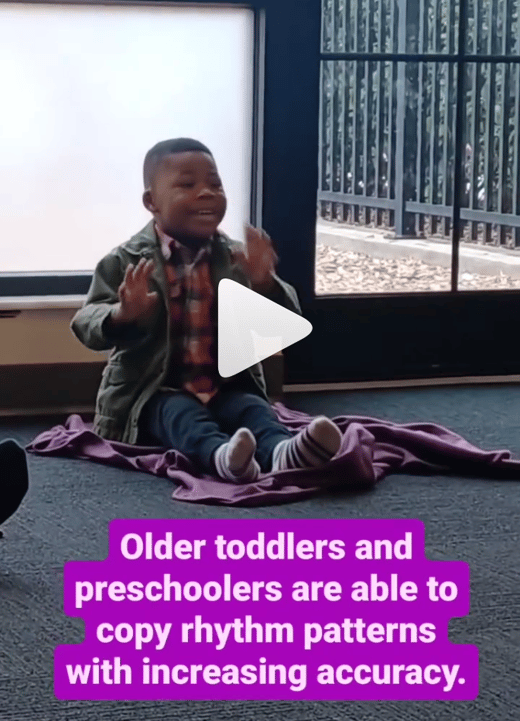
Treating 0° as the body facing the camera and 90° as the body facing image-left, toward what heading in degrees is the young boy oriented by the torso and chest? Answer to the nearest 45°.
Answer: approximately 315°

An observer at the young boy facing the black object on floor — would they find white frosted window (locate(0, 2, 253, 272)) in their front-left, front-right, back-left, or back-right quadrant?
back-right

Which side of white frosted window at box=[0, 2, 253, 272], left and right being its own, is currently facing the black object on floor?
front

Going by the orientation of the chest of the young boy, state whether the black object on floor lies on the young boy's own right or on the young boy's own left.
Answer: on the young boy's own right

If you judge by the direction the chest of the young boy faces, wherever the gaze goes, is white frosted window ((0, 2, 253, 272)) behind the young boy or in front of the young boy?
behind

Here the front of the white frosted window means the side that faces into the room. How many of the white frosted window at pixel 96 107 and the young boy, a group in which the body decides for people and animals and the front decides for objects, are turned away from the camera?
0

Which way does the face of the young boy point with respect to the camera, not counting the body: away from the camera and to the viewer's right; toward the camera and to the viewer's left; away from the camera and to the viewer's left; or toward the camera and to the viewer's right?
toward the camera and to the viewer's right

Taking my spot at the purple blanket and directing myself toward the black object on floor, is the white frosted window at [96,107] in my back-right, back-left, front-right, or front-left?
front-right

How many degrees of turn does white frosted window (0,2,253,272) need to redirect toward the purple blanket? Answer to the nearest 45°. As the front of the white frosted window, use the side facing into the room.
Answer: approximately 45° to its left

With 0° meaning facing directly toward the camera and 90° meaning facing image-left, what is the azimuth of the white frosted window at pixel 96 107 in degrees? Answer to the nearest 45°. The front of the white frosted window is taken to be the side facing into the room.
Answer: approximately 0°
